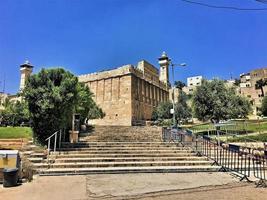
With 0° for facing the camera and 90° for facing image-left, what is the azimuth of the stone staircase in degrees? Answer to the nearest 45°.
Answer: approximately 0°

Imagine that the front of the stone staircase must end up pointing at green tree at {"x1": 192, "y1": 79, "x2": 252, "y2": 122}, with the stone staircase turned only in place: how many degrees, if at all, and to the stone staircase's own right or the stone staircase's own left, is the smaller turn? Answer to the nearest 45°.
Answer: approximately 135° to the stone staircase's own left

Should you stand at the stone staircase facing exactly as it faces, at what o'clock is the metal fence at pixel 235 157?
The metal fence is roughly at 9 o'clock from the stone staircase.

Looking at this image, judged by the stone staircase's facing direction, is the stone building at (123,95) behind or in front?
behind

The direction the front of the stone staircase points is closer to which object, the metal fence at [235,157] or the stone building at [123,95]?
the metal fence

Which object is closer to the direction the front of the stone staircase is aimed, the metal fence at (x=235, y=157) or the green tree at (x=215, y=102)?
the metal fence

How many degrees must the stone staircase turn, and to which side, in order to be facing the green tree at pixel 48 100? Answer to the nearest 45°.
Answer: approximately 90° to its right
